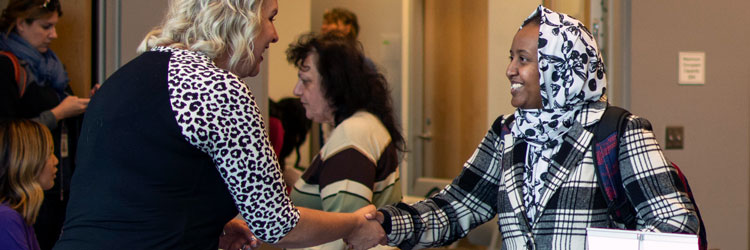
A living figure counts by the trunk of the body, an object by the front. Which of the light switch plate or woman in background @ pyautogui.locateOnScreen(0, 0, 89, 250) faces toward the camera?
the light switch plate

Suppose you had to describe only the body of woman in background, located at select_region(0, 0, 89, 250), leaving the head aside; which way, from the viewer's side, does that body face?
to the viewer's right

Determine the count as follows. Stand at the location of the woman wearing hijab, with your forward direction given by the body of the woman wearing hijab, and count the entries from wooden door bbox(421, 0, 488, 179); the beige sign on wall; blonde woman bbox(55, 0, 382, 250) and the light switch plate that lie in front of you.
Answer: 1

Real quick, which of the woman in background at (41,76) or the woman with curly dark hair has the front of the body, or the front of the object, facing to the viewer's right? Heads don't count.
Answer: the woman in background

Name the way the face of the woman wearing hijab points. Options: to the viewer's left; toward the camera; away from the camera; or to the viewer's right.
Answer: to the viewer's left

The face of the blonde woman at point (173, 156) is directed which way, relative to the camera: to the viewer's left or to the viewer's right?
to the viewer's right

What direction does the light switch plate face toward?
toward the camera

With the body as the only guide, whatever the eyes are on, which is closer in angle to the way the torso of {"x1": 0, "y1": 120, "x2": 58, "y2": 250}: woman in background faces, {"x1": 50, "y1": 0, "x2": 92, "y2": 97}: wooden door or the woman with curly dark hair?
the woman with curly dark hair

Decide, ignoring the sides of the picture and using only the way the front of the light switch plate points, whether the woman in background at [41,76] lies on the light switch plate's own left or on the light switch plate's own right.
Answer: on the light switch plate's own right

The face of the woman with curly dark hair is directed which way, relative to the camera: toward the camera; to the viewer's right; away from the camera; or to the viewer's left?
to the viewer's left

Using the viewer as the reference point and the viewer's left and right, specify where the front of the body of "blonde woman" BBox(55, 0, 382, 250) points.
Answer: facing away from the viewer and to the right of the viewer

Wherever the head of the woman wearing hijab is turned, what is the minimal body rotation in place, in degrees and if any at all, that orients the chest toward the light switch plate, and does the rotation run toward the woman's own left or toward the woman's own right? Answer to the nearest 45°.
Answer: approximately 135° to the woman's own right

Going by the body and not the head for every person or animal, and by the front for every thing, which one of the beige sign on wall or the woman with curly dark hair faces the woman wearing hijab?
the beige sign on wall

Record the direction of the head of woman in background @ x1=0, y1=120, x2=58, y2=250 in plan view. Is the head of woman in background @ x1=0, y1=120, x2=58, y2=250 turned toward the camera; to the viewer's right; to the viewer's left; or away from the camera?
to the viewer's right
